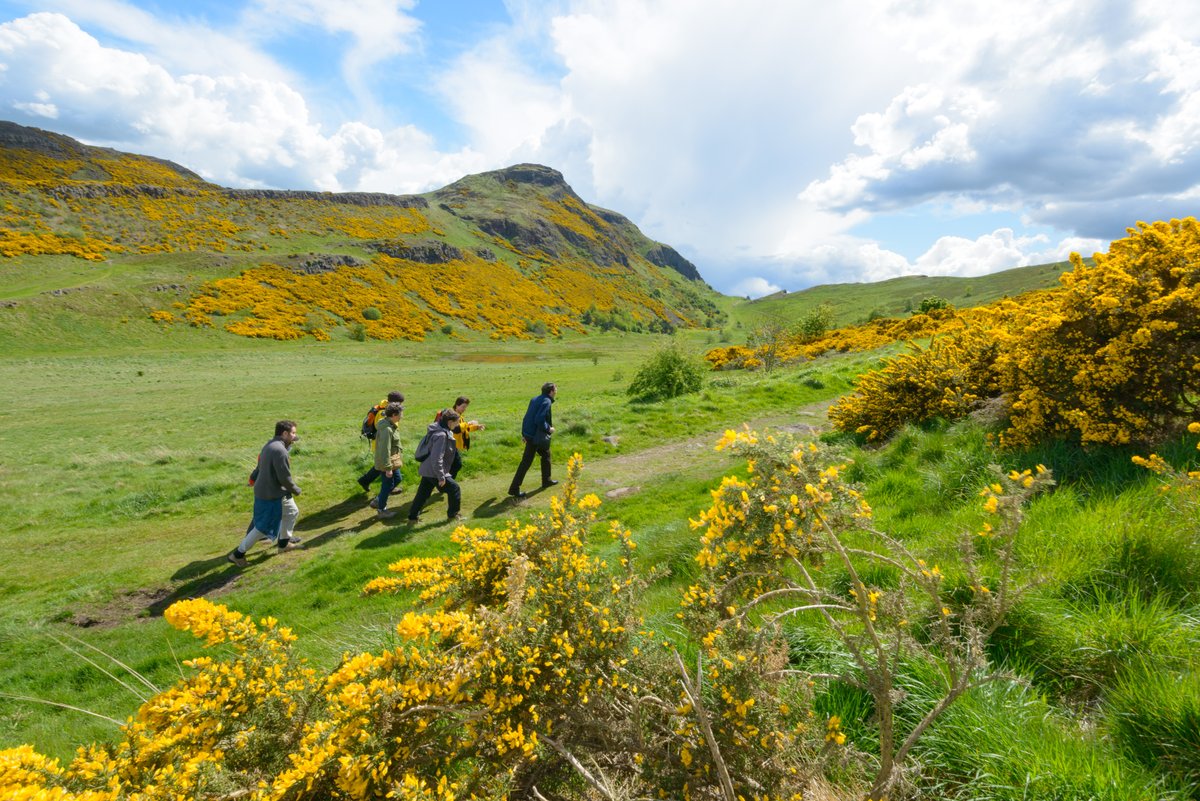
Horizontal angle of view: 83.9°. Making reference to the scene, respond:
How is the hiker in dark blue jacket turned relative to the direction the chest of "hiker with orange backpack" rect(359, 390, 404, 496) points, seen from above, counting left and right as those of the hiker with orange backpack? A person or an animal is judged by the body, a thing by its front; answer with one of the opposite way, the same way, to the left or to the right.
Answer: the same way

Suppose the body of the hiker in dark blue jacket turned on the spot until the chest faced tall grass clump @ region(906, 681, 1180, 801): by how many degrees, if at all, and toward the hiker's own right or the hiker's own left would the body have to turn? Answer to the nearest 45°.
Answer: approximately 90° to the hiker's own right

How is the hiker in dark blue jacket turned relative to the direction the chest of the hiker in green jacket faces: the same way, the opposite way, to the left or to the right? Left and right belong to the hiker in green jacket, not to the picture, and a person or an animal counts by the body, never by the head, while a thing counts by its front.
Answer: the same way

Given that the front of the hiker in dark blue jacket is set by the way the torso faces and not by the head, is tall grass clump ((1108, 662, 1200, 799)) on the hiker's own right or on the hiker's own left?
on the hiker's own right

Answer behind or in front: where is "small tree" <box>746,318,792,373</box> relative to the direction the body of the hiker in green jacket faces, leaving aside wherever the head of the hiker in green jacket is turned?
in front

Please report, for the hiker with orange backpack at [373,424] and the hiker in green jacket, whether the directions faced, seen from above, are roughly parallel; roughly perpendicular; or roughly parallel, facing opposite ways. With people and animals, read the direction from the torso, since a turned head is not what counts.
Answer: roughly parallel

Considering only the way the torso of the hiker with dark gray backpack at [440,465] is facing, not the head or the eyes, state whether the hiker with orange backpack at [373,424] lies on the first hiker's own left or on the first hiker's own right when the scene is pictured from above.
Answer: on the first hiker's own left

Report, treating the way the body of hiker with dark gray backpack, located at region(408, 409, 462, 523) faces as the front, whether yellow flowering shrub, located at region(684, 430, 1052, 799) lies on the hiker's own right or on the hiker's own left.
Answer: on the hiker's own right

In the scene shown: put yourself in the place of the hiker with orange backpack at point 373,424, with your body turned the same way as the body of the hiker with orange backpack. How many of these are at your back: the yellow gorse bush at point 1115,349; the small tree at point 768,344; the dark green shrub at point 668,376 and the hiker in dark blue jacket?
0

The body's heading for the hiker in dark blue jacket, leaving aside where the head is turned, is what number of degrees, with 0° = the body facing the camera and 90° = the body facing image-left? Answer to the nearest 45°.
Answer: approximately 270°

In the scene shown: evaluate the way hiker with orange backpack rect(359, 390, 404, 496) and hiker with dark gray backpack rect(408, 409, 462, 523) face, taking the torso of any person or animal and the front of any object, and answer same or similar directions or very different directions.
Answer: same or similar directions

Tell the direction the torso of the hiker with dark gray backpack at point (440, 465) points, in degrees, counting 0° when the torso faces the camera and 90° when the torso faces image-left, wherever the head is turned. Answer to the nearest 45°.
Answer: approximately 270°
